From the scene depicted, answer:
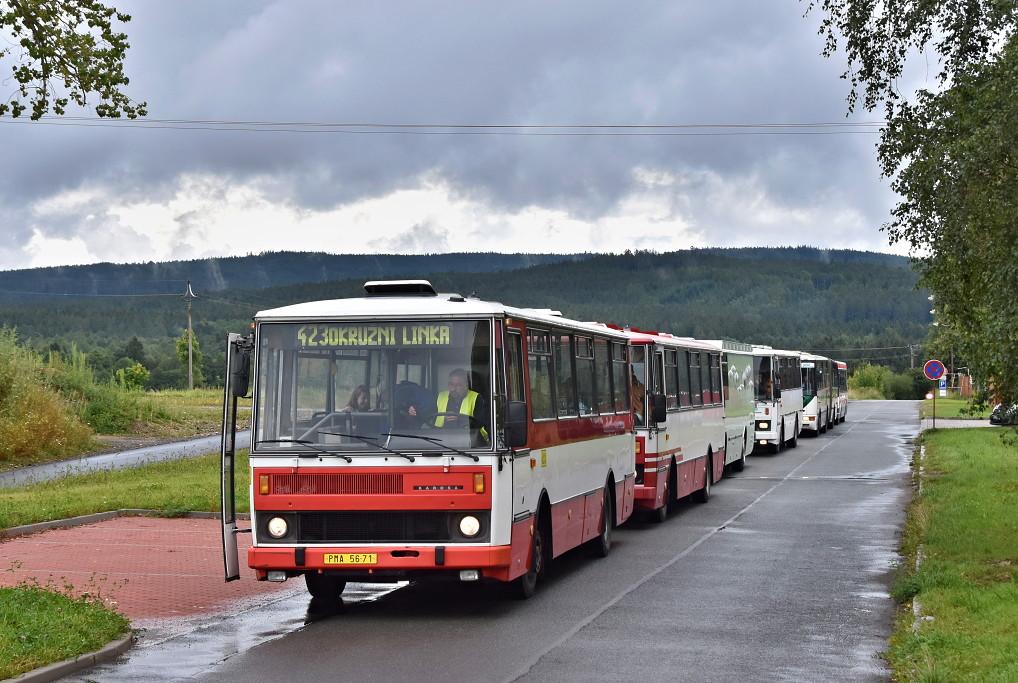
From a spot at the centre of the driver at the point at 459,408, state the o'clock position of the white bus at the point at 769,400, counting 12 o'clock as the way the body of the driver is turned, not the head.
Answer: The white bus is roughly at 5 o'clock from the driver.

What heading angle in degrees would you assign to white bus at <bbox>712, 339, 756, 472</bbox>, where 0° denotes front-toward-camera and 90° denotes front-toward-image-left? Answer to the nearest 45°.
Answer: approximately 45°

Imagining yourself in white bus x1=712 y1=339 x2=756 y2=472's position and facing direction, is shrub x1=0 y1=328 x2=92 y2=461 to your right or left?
on your right

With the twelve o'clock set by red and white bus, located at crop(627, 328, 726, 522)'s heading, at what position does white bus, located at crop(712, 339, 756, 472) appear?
The white bus is roughly at 5 o'clock from the red and white bus.

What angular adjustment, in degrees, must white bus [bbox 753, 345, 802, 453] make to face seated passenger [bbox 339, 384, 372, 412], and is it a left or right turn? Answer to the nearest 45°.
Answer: approximately 45° to its left

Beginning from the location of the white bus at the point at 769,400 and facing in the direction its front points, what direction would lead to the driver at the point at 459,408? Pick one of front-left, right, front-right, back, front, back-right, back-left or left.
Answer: front-left

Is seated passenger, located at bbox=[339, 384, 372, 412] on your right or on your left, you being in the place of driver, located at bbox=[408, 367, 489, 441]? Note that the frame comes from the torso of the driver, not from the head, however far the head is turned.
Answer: on your right

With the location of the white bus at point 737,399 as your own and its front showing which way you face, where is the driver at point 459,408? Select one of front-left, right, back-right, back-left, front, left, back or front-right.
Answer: front-left

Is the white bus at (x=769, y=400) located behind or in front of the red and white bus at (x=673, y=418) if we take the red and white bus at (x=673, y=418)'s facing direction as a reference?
behind

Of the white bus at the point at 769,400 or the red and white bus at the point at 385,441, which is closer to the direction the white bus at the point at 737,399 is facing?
the red and white bus
